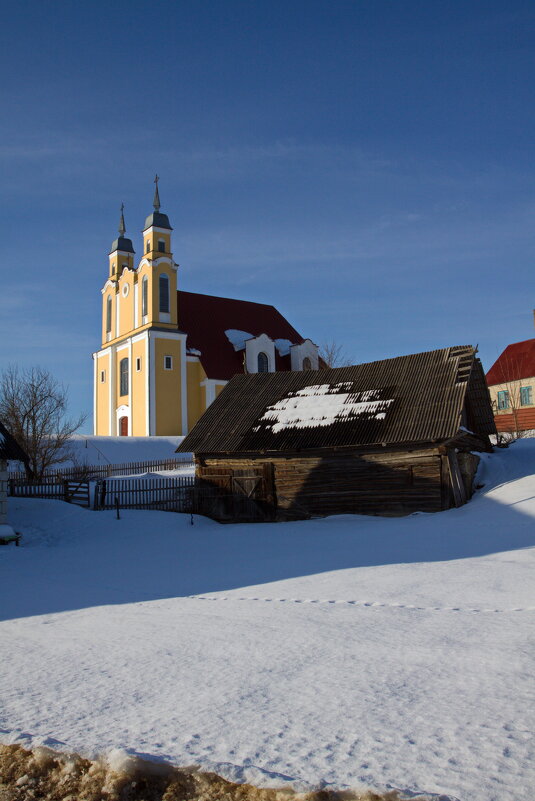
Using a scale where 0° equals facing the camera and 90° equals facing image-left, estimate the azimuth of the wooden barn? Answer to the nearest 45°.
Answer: approximately 0°

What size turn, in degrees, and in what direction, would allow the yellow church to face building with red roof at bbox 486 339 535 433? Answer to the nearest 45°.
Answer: approximately 135° to its left

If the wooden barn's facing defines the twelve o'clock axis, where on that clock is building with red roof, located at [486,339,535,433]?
The building with red roof is roughly at 7 o'clock from the wooden barn.

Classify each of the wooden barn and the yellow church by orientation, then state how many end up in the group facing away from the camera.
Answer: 0

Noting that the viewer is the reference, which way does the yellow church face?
facing the viewer and to the left of the viewer

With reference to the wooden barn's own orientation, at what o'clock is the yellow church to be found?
The yellow church is roughly at 5 o'clock from the wooden barn.

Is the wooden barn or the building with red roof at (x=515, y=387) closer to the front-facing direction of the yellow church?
the wooden barn
